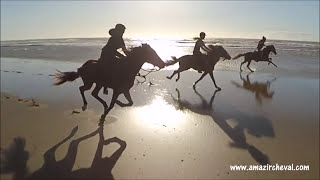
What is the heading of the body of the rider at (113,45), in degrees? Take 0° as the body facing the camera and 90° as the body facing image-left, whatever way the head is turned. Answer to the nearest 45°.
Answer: approximately 270°

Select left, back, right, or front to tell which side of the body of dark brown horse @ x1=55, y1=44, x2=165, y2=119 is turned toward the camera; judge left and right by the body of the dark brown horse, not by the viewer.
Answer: right
